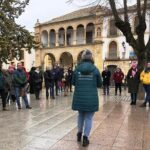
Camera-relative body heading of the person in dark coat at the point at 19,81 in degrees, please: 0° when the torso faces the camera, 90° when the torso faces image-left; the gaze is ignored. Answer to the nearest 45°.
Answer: approximately 315°

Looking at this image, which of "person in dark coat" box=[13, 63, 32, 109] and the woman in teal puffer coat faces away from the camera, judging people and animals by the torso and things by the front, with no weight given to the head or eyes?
the woman in teal puffer coat

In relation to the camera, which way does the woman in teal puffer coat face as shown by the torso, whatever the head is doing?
away from the camera

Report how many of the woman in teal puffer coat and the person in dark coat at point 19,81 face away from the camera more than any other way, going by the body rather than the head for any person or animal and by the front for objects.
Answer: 1

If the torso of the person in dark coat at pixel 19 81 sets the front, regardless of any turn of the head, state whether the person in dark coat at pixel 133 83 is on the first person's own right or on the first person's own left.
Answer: on the first person's own left

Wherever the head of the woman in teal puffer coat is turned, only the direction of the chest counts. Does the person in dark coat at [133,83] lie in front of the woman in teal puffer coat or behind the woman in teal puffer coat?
in front

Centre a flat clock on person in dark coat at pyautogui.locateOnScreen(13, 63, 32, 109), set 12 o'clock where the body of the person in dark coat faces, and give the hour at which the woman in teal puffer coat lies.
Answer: The woman in teal puffer coat is roughly at 1 o'clock from the person in dark coat.

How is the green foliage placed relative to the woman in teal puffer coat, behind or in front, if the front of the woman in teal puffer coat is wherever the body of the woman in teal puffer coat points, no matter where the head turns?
in front

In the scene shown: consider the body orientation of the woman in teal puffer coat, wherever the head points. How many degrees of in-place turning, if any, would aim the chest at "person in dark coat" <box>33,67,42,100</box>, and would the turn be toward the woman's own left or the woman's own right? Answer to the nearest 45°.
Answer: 0° — they already face them

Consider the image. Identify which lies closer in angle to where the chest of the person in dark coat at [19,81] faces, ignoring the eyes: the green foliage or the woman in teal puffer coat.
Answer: the woman in teal puffer coat

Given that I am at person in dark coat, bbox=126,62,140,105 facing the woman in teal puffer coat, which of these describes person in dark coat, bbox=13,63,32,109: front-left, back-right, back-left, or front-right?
front-right

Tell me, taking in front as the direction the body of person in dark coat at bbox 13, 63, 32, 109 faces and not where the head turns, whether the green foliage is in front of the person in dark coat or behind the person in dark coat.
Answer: behind
